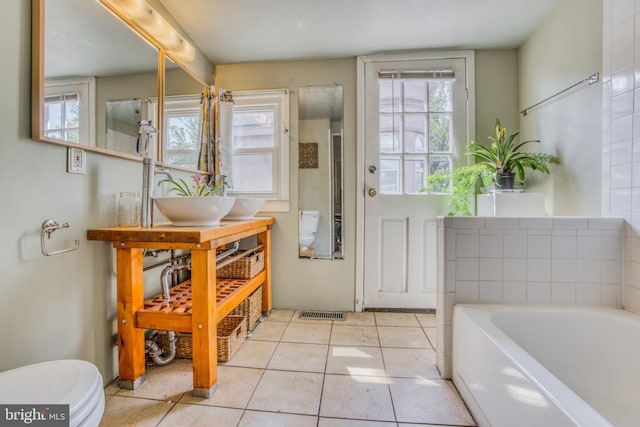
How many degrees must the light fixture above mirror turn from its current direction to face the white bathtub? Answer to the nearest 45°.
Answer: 0° — it already faces it

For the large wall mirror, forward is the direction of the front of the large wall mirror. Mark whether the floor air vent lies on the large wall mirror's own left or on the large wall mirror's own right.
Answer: on the large wall mirror's own left

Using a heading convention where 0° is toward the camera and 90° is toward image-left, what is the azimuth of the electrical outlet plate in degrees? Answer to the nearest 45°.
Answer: approximately 315°

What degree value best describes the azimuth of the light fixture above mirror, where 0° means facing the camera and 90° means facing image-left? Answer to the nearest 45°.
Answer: approximately 315°

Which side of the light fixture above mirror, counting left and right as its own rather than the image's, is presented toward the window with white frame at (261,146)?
left

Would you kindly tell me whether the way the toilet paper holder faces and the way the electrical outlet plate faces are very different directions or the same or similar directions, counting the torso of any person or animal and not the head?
same or similar directions

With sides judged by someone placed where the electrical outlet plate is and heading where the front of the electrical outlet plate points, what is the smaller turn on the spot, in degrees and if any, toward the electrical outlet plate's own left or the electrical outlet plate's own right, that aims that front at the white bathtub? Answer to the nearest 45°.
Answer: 0° — it already faces it

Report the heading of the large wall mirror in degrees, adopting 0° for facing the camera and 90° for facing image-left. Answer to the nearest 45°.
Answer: approximately 315°

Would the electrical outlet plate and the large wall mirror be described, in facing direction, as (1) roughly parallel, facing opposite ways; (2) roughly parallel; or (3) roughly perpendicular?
roughly parallel
